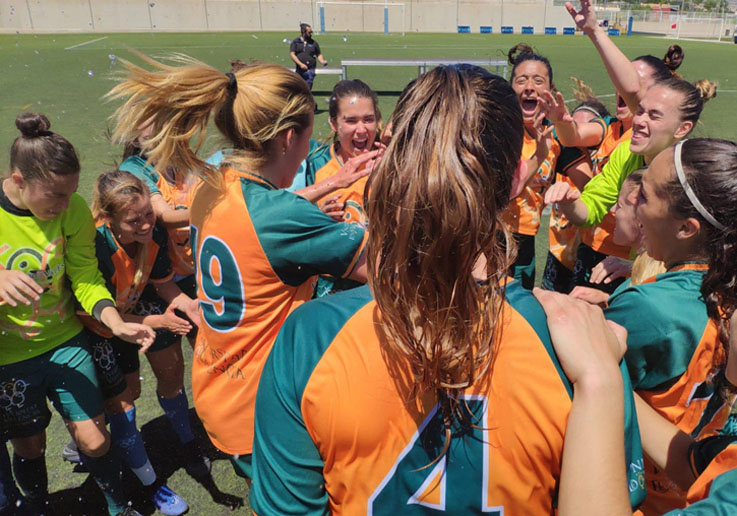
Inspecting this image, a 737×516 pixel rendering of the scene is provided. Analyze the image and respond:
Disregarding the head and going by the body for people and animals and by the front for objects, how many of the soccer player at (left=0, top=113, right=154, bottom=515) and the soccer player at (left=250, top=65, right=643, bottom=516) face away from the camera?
1

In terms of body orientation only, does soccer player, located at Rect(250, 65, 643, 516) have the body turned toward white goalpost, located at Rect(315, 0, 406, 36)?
yes

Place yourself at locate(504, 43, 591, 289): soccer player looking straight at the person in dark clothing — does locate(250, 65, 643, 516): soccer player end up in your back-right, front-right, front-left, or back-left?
back-left

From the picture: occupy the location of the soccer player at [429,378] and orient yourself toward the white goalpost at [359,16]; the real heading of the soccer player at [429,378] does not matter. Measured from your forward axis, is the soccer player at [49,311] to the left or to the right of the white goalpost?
left

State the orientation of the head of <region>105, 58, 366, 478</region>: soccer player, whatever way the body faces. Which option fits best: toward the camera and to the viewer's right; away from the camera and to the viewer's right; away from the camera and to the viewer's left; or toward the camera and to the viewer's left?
away from the camera and to the viewer's right

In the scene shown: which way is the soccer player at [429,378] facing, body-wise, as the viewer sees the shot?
away from the camera

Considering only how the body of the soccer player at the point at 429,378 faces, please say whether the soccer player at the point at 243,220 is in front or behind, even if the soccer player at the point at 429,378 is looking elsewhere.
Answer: in front

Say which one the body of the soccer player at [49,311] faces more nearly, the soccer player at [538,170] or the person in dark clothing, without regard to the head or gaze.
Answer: the soccer player

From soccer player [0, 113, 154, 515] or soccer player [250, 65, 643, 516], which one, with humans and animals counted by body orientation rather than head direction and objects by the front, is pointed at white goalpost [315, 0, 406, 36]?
soccer player [250, 65, 643, 516]

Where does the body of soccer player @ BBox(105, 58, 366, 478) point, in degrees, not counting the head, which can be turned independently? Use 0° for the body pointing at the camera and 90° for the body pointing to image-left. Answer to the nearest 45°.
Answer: approximately 225°

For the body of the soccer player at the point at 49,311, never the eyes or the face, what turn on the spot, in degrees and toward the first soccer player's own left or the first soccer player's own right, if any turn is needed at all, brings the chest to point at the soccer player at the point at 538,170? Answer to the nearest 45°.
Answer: approximately 45° to the first soccer player's own left

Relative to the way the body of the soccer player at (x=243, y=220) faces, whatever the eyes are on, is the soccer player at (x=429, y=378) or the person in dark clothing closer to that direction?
the person in dark clothing

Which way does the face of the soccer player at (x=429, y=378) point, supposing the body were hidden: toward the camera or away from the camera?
away from the camera
